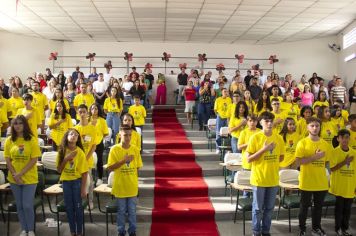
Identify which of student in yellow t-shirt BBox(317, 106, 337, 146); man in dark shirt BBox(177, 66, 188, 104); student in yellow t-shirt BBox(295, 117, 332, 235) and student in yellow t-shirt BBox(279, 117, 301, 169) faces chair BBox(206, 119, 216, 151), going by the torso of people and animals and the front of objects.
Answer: the man in dark shirt

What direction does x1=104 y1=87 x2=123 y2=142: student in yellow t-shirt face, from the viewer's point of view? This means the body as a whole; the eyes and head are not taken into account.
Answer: toward the camera

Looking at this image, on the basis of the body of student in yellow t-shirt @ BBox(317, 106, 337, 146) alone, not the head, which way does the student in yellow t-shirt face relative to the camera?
toward the camera

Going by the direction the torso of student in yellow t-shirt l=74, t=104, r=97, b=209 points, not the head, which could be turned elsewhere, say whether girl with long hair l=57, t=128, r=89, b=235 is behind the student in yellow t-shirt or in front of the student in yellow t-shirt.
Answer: in front

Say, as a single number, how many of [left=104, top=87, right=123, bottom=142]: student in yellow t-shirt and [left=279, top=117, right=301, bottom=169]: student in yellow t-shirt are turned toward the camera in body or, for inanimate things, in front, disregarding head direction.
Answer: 2

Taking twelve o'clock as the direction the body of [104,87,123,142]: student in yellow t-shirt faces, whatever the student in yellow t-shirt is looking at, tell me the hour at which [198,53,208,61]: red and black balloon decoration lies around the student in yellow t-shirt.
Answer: The red and black balloon decoration is roughly at 7 o'clock from the student in yellow t-shirt.

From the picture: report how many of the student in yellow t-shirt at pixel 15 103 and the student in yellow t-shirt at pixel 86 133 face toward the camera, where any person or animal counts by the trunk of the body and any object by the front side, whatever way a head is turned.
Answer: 2

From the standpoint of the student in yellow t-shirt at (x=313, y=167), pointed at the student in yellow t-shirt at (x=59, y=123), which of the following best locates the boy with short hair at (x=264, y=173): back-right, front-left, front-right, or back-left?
front-left

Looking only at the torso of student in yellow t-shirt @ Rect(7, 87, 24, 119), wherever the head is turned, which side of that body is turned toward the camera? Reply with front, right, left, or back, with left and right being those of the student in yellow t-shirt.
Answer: front

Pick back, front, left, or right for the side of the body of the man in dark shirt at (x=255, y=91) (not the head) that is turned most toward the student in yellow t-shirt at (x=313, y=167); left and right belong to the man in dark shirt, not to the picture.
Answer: front

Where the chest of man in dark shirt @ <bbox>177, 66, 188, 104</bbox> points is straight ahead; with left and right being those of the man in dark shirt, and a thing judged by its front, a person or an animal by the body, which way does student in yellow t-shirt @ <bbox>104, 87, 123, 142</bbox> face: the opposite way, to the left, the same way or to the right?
the same way

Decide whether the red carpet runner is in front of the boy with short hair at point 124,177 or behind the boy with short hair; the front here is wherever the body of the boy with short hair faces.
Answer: behind

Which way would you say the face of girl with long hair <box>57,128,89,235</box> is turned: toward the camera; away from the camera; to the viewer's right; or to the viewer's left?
toward the camera

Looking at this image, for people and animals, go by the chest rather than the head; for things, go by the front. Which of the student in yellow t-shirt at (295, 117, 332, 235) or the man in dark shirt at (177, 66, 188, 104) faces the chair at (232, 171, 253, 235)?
the man in dark shirt

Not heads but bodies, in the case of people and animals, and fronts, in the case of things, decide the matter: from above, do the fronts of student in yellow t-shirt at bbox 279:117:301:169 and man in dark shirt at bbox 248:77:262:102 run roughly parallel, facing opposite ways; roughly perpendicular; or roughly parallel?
roughly parallel

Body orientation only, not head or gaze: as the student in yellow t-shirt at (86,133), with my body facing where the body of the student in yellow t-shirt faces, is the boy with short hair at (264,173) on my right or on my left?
on my left

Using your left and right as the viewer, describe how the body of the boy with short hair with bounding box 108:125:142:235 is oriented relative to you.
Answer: facing the viewer
